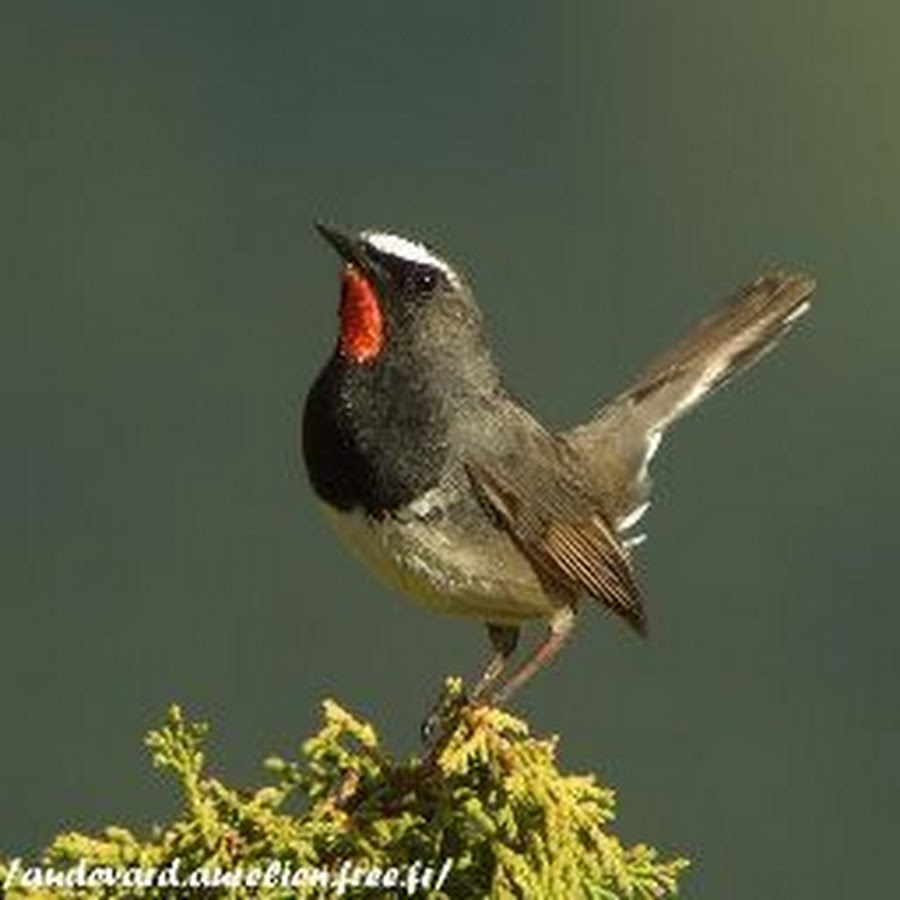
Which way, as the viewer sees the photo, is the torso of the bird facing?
to the viewer's left
